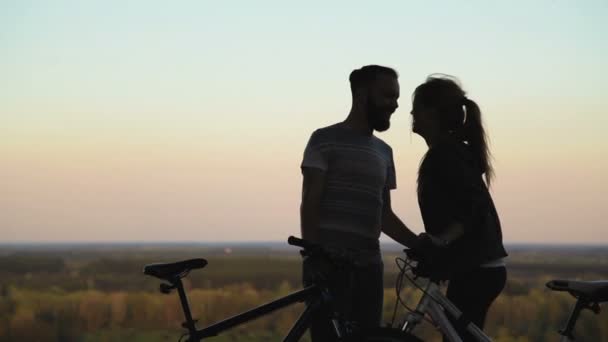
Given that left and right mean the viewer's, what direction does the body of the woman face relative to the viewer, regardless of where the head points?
facing to the left of the viewer

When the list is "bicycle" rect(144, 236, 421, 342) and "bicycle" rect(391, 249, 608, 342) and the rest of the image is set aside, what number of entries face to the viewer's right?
1

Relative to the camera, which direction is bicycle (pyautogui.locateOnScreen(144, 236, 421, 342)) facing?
to the viewer's right

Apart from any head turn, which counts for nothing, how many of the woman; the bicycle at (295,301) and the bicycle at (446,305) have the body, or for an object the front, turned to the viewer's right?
1

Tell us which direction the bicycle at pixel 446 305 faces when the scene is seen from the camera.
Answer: facing to the left of the viewer

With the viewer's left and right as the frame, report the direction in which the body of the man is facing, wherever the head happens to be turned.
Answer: facing the viewer and to the right of the viewer

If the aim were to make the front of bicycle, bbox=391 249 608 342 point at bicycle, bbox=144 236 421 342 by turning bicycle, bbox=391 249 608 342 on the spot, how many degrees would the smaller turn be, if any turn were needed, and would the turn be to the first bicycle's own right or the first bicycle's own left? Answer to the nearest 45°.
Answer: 0° — it already faces it

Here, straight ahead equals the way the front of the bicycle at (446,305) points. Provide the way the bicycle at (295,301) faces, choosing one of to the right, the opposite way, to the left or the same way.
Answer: the opposite way

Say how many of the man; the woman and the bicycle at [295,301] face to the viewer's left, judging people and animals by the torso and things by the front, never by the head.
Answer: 1

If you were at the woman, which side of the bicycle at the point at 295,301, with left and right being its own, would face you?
front

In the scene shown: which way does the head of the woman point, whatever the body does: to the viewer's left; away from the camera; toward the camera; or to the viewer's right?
to the viewer's left

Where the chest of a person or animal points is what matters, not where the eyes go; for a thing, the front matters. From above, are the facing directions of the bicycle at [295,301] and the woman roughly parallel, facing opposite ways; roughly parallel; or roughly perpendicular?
roughly parallel, facing opposite ways

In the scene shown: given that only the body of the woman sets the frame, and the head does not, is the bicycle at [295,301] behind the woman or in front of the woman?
in front
